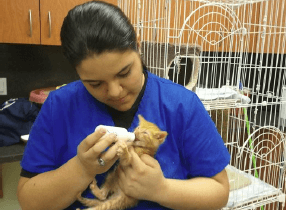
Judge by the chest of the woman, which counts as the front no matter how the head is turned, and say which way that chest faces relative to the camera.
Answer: toward the camera
